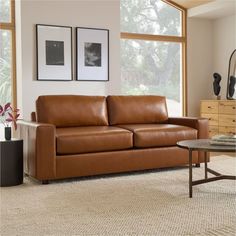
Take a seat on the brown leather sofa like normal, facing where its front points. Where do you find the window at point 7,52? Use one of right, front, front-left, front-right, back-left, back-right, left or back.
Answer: back

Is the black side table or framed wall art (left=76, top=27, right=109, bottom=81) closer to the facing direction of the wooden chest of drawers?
the black side table

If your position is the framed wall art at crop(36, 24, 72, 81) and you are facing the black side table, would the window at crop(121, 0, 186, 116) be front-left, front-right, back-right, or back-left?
back-left

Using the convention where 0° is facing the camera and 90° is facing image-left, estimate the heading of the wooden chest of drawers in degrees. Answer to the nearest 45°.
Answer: approximately 0°

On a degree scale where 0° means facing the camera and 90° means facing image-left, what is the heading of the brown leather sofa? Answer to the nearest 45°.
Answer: approximately 315°

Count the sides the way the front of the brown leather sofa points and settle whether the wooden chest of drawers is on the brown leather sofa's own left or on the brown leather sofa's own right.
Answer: on the brown leather sofa's own left

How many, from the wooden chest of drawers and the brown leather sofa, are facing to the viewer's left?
0

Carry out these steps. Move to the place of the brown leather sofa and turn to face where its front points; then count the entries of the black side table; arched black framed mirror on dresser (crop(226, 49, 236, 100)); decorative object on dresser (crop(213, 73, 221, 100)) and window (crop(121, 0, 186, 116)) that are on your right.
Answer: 1

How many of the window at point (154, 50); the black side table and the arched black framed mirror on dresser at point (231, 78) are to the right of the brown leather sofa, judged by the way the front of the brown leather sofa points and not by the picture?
1

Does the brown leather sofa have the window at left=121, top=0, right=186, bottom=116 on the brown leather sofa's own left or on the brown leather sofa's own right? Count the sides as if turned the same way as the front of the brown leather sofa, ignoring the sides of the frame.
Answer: on the brown leather sofa's own left
